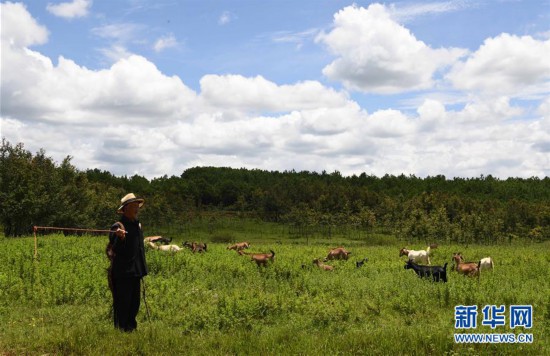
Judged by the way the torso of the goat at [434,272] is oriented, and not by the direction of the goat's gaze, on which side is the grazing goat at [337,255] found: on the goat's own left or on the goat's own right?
on the goat's own right

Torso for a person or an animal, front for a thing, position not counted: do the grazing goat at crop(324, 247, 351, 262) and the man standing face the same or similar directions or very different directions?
very different directions

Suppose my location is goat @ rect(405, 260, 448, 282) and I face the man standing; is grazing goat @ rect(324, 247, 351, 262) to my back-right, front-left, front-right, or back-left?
back-right

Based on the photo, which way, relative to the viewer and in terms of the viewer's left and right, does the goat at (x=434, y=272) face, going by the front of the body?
facing to the left of the viewer

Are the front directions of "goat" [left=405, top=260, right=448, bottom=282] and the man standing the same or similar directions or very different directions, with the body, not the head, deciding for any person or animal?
very different directions

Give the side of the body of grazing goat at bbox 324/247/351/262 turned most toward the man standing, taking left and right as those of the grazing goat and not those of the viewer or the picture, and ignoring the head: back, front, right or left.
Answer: left

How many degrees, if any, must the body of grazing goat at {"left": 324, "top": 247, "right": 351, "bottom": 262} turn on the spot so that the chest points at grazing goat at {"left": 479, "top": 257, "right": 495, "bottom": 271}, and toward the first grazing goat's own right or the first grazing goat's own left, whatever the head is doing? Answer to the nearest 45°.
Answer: approximately 135° to the first grazing goat's own left

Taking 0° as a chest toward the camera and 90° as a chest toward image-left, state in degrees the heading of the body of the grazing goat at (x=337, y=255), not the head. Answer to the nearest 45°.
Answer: approximately 90°

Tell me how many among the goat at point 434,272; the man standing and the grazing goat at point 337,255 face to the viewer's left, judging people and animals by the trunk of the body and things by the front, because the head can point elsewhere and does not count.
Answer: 2

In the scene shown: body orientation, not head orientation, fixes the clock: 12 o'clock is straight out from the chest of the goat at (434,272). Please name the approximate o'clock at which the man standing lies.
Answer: The man standing is roughly at 10 o'clock from the goat.
